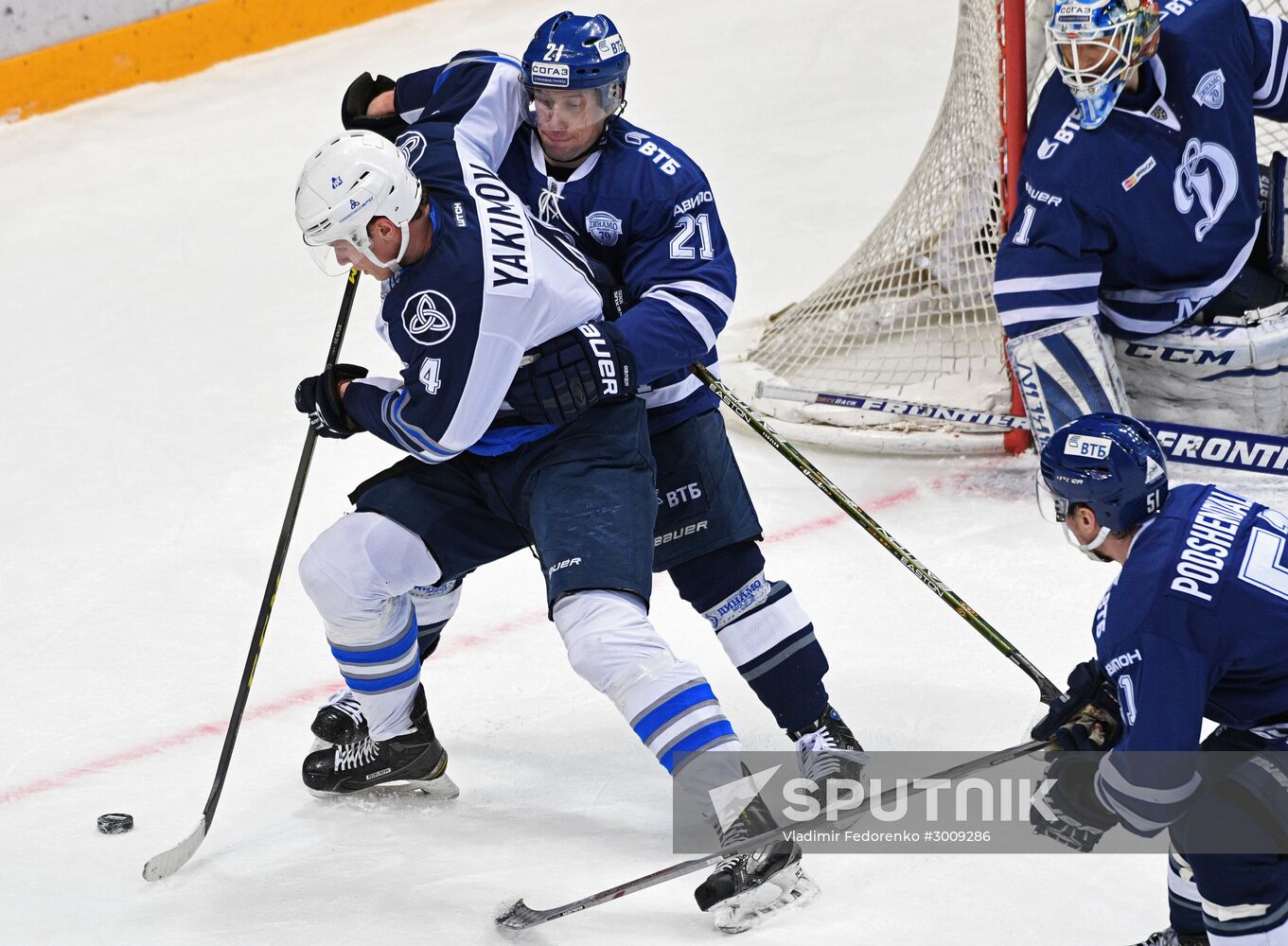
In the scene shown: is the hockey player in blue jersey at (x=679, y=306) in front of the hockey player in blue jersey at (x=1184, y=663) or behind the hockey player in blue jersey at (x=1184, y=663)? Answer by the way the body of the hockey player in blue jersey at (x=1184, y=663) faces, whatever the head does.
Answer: in front

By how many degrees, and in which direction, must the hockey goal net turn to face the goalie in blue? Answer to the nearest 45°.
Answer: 0° — it already faces them

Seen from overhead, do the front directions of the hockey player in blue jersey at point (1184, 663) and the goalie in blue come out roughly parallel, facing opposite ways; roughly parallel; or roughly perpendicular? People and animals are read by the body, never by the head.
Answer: roughly perpendicular

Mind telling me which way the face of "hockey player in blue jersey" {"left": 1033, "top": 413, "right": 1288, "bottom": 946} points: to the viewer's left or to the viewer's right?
to the viewer's left

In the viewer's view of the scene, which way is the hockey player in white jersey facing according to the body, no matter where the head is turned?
to the viewer's left

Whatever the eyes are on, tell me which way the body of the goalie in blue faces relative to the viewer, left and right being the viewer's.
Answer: facing the viewer

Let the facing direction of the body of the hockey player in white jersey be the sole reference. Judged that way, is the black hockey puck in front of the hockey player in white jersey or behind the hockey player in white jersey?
in front

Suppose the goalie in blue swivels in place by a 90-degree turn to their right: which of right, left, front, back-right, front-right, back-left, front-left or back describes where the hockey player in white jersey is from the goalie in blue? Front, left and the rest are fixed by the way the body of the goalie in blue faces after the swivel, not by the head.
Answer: front-left

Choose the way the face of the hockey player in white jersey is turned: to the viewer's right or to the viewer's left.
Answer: to the viewer's left

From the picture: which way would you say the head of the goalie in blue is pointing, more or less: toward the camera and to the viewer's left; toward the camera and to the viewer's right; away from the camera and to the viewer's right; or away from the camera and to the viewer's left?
toward the camera and to the viewer's left

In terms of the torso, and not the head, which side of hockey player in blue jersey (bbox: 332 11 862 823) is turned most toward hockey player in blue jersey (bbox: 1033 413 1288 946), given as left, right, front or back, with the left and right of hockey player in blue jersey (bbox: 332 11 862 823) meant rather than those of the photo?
left

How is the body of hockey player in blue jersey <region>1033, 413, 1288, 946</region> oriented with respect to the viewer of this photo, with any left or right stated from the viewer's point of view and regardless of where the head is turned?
facing to the left of the viewer

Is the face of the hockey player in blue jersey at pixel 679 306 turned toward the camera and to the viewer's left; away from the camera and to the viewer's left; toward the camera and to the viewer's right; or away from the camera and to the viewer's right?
toward the camera and to the viewer's left
